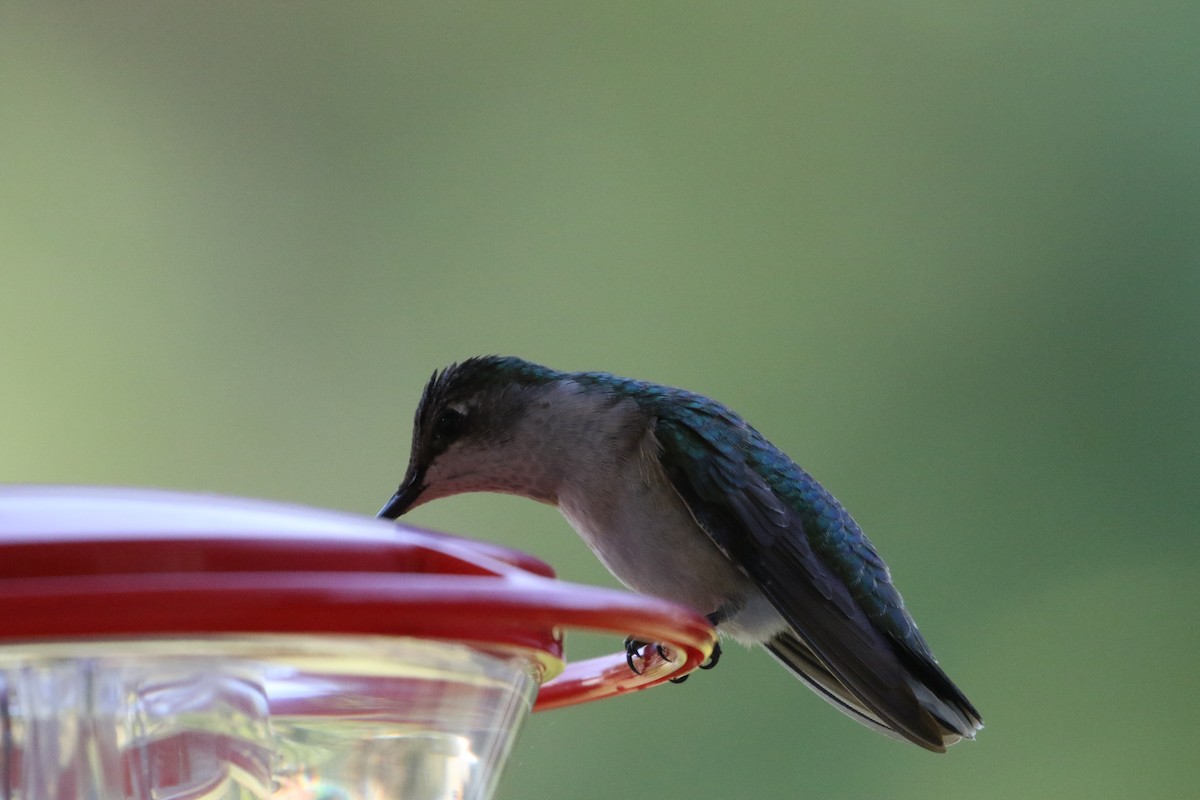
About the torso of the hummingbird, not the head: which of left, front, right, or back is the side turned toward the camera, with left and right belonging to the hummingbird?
left
